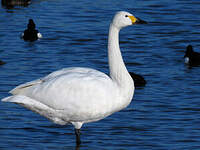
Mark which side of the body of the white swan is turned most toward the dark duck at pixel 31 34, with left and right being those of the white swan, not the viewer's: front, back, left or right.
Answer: left

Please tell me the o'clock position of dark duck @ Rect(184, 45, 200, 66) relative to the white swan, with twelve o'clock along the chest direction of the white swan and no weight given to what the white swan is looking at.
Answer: The dark duck is roughly at 10 o'clock from the white swan.

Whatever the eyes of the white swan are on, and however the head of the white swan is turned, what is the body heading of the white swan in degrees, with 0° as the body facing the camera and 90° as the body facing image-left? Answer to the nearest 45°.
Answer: approximately 270°

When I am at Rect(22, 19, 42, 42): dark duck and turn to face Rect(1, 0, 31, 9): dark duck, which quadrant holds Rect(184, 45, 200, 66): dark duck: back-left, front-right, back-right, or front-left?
back-right

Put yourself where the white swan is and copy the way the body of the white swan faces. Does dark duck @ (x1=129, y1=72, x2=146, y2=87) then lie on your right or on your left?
on your left
